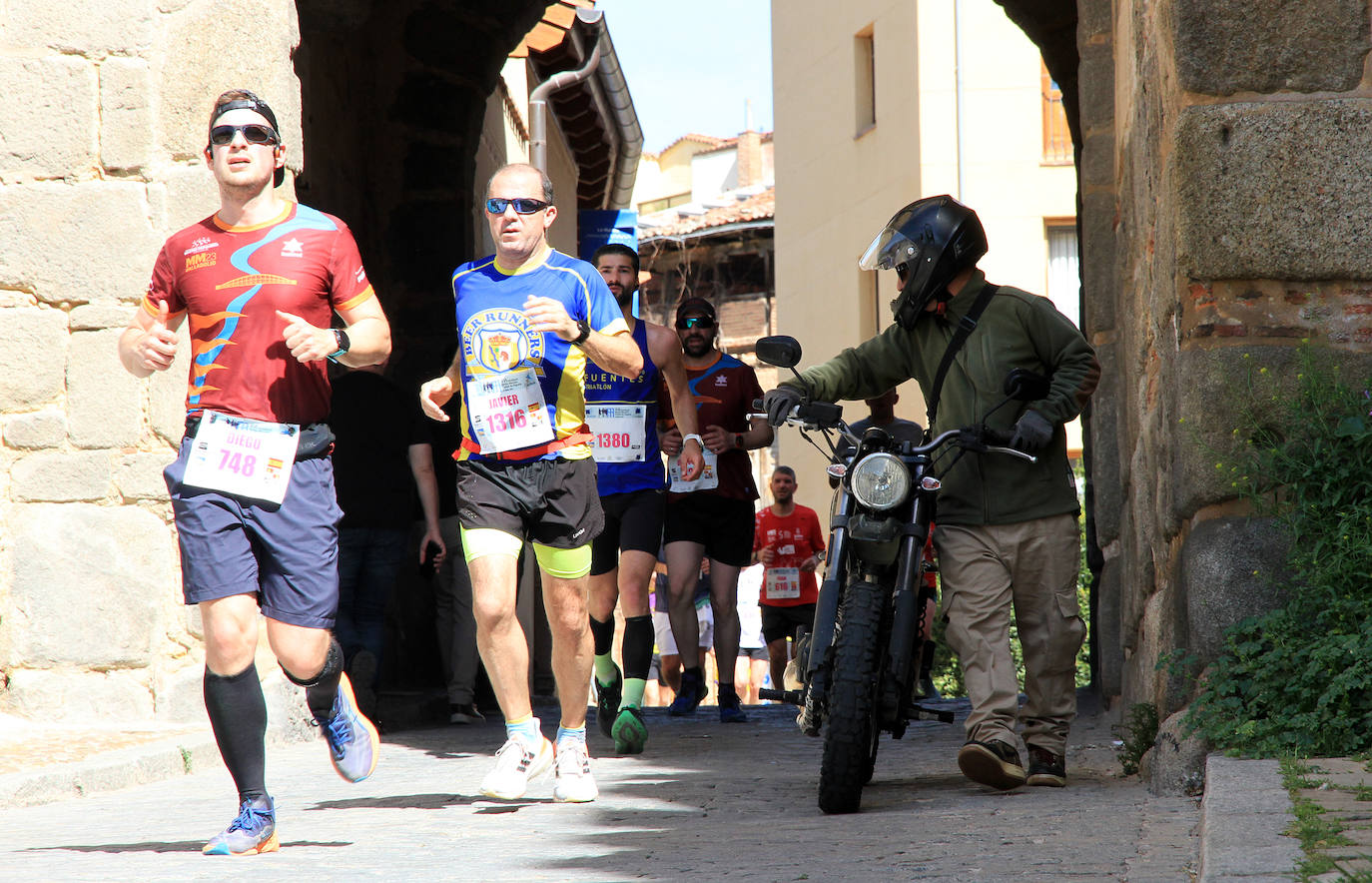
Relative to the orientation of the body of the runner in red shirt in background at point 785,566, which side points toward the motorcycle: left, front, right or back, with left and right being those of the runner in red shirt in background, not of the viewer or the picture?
front

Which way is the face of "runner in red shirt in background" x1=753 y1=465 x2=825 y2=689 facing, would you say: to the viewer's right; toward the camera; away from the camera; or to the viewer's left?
toward the camera

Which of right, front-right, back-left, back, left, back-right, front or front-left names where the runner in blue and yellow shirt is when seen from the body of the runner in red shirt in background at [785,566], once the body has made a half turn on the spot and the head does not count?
back

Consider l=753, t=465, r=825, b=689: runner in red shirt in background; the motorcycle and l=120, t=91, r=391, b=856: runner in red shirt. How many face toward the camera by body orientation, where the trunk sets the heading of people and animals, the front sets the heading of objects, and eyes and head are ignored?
3

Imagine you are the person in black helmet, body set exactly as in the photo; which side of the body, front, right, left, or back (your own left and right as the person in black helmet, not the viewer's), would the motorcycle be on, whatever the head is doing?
right

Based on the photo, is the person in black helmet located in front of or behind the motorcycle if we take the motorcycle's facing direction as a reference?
behind

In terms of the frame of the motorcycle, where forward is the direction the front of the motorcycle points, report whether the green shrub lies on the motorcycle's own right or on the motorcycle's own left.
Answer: on the motorcycle's own left

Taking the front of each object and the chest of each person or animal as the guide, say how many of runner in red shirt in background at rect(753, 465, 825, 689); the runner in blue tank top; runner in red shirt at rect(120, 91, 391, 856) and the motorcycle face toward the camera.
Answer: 4

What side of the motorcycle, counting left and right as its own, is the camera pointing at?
front

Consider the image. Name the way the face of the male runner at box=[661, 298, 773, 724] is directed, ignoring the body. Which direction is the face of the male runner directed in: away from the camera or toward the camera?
toward the camera

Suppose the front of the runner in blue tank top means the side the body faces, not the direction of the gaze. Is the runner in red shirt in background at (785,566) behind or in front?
behind

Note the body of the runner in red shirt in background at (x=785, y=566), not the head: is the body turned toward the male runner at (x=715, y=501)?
yes

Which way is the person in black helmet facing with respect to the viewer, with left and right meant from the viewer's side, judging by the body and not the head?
facing the viewer and to the left of the viewer

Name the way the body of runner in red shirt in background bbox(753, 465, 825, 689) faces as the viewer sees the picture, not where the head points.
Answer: toward the camera

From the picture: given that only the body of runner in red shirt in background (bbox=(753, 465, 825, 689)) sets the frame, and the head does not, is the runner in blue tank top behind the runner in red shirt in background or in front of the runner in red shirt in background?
in front

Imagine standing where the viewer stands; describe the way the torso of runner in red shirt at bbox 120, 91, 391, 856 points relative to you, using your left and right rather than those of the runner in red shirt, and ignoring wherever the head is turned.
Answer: facing the viewer

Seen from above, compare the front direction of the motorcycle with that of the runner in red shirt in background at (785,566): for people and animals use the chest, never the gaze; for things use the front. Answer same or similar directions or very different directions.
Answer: same or similar directions

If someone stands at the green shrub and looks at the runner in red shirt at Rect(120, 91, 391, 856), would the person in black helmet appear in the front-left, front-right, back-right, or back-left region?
front-right
